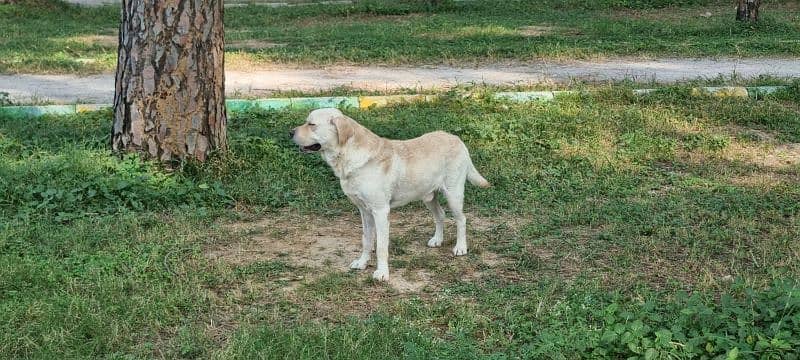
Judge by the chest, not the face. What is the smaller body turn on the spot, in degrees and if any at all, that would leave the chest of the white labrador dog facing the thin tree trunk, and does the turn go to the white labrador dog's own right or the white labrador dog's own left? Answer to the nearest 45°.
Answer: approximately 180°

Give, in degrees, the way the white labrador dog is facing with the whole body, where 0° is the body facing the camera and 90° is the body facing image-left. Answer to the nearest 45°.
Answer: approximately 45°
